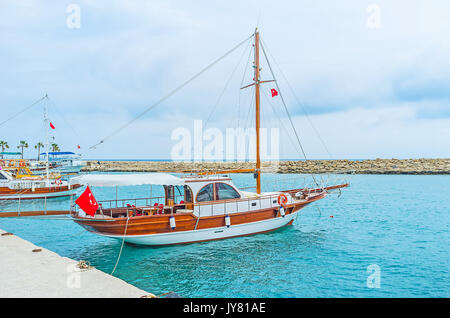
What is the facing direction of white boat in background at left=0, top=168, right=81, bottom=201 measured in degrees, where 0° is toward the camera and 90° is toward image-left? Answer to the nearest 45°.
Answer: approximately 270°

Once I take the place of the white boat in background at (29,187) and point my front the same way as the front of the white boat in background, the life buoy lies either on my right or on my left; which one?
on my right

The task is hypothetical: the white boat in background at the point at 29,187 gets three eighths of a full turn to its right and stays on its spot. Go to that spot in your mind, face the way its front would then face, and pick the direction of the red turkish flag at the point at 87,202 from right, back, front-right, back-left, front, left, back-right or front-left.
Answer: front-left

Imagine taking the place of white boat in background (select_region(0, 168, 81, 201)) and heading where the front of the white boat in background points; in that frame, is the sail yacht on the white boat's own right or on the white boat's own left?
on the white boat's own right
